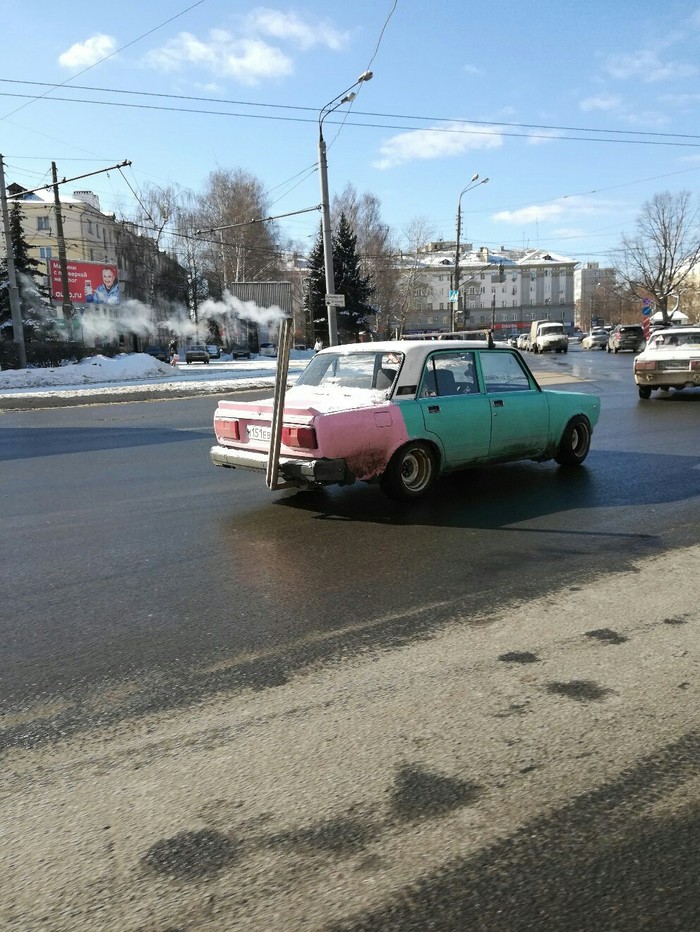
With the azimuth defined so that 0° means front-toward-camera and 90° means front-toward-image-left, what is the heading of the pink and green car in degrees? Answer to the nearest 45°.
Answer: approximately 225°

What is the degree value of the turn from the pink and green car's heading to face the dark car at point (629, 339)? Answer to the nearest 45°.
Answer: approximately 45° to its left

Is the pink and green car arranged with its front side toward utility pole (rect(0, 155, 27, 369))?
no

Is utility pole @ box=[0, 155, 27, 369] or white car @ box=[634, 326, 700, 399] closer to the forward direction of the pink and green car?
the white car

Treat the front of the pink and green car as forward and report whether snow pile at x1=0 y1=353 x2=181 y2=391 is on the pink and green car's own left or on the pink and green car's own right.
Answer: on the pink and green car's own left

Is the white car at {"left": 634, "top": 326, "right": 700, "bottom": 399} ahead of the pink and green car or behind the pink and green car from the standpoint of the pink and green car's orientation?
ahead
